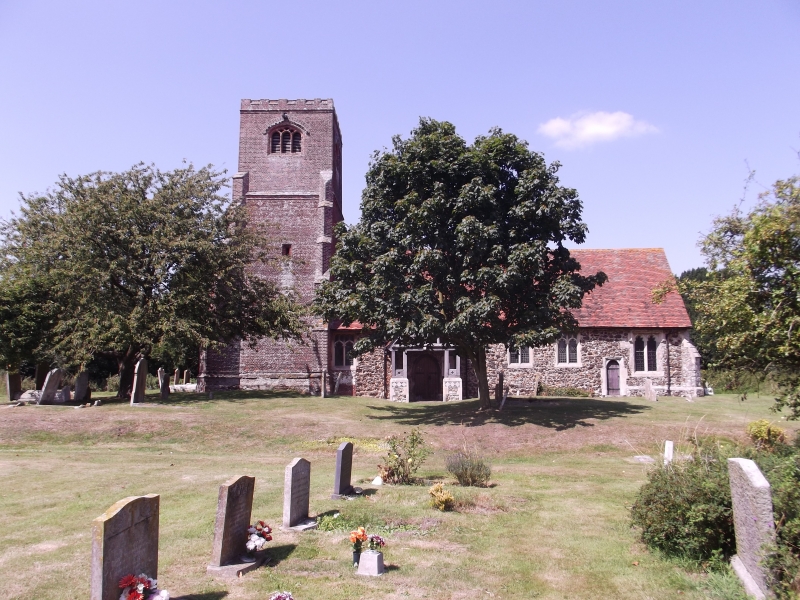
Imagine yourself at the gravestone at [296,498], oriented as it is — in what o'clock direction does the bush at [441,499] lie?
The bush is roughly at 10 o'clock from the gravestone.

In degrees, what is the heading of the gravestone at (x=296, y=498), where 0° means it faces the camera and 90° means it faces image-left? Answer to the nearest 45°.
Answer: approximately 315°

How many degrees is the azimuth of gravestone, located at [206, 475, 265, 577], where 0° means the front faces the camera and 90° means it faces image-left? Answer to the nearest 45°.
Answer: approximately 315°

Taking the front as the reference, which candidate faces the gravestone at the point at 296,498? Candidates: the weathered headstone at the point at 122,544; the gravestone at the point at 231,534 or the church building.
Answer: the church building

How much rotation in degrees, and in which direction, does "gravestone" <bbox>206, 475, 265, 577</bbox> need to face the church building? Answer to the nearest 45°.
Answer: approximately 135° to its left

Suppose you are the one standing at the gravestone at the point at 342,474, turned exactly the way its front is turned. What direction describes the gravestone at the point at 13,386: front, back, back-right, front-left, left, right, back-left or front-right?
back

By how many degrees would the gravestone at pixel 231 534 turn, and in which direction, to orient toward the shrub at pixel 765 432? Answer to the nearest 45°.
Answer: approximately 45° to its left

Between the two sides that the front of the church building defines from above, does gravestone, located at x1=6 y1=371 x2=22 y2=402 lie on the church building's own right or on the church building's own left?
on the church building's own right

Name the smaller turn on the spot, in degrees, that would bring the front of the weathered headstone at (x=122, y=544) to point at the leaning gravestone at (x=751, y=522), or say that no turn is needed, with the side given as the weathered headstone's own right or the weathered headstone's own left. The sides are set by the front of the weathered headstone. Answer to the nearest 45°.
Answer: approximately 45° to the weathered headstone's own left

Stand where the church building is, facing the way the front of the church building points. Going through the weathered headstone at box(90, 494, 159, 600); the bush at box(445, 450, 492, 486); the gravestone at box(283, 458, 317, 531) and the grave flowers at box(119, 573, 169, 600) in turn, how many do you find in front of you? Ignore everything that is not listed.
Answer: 4

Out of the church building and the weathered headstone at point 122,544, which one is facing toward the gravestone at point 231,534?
the church building

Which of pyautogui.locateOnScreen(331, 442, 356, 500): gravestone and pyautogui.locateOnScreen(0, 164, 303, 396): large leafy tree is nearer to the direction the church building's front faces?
the gravestone

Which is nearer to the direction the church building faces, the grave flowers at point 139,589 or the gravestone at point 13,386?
the grave flowers
